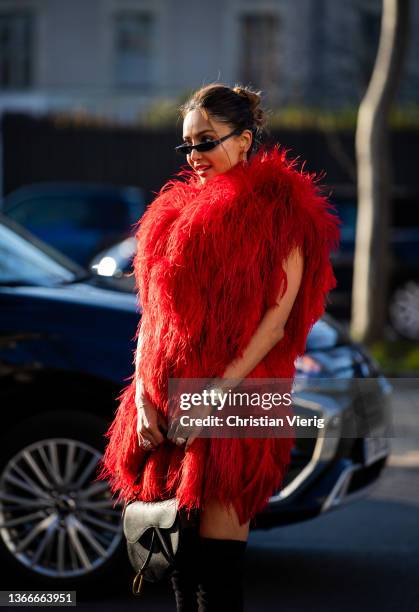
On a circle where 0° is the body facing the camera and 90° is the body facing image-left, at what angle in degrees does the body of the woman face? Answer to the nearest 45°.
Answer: approximately 45°

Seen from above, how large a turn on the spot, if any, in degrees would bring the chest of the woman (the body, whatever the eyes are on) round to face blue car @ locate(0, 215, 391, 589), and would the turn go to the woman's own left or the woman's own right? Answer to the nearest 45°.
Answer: approximately 135° to the woman's own right

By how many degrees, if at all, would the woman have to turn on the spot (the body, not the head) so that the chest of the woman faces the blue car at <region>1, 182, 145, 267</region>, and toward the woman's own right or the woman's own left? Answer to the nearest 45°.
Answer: approximately 135° to the woman's own right

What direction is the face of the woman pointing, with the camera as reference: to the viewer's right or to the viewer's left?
to the viewer's left

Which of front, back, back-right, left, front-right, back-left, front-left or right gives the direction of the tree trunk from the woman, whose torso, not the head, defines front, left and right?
back-right
